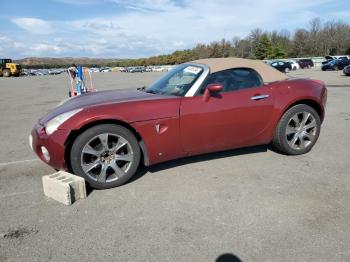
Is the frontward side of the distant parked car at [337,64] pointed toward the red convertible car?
no

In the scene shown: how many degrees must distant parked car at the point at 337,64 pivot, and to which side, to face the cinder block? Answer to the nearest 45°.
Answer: approximately 90° to its left

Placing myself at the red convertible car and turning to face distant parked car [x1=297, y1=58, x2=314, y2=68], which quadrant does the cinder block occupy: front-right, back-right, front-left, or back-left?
back-left

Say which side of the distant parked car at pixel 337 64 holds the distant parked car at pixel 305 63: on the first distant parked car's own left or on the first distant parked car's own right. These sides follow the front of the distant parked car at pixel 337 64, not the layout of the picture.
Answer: on the first distant parked car's own right

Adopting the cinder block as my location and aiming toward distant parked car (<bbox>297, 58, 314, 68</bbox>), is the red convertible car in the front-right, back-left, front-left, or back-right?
front-right

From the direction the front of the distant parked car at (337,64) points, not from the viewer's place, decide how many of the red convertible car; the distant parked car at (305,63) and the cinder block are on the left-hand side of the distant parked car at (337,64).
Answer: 2

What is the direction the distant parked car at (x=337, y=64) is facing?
to the viewer's left
